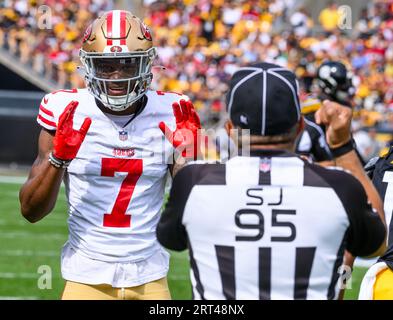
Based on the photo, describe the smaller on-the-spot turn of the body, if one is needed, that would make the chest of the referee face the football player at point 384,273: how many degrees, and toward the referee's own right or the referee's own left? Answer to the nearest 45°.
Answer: approximately 45° to the referee's own right

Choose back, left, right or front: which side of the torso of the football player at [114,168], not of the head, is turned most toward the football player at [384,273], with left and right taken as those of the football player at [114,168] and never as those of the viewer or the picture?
left

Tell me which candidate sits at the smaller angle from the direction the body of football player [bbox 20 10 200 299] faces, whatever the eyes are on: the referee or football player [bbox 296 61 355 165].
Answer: the referee

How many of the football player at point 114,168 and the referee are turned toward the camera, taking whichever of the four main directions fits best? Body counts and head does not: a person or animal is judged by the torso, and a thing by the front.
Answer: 1

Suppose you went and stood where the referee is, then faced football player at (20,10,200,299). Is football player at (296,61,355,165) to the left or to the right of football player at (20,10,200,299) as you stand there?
right

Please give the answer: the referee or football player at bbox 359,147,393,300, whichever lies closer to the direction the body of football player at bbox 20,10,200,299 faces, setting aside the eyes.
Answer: the referee

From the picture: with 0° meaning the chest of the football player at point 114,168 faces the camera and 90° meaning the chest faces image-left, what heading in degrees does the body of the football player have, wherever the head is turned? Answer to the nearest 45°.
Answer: approximately 0°

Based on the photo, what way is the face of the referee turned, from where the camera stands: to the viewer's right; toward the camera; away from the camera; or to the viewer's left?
away from the camera

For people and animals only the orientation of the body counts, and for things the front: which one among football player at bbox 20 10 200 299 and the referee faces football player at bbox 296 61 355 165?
the referee

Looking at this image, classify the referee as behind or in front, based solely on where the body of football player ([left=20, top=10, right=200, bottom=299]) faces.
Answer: in front

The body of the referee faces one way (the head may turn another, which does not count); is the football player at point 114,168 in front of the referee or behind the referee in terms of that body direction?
in front

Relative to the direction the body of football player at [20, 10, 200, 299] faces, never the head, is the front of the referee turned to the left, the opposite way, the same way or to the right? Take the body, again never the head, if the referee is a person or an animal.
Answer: the opposite way

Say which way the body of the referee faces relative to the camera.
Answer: away from the camera
